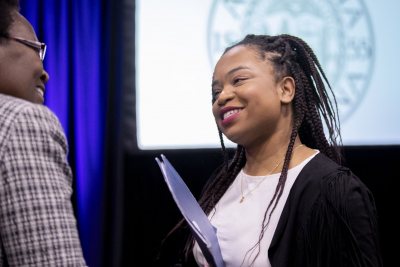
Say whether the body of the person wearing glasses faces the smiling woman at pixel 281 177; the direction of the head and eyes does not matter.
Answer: yes

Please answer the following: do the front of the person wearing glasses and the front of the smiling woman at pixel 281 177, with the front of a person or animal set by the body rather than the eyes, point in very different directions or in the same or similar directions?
very different directions

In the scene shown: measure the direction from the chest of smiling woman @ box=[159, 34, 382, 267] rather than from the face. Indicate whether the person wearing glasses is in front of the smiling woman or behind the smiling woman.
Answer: in front

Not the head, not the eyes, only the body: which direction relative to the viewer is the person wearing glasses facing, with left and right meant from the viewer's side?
facing away from the viewer and to the right of the viewer

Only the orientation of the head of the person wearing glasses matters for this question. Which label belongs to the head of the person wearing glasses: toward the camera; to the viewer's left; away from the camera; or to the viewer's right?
to the viewer's right

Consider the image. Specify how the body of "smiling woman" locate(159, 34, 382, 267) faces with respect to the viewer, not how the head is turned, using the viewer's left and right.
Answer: facing the viewer and to the left of the viewer
